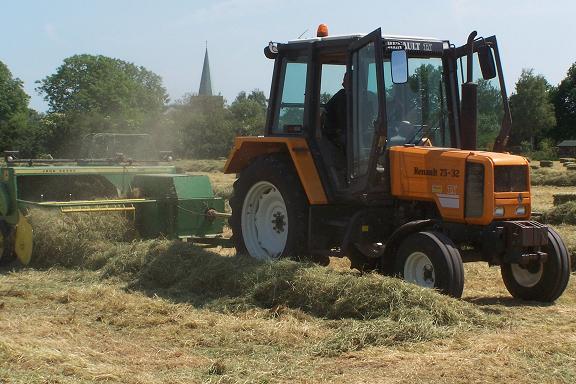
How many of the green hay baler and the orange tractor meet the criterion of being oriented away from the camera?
0

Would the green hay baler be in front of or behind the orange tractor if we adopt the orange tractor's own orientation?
behind

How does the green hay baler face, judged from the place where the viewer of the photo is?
facing the viewer and to the right of the viewer

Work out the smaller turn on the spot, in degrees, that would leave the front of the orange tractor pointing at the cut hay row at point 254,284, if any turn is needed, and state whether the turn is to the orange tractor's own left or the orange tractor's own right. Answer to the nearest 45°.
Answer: approximately 90° to the orange tractor's own right

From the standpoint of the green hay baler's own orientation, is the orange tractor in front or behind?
in front

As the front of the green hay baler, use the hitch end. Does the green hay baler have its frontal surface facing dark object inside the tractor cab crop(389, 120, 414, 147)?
yes

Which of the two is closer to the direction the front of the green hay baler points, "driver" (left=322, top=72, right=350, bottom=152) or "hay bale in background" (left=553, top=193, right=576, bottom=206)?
the driver

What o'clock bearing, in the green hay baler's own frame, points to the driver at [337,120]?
The driver is roughly at 12 o'clock from the green hay baler.

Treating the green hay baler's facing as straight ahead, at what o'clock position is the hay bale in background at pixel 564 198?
The hay bale in background is roughly at 10 o'clock from the green hay baler.

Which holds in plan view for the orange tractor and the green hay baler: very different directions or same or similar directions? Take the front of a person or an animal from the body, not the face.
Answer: same or similar directions
